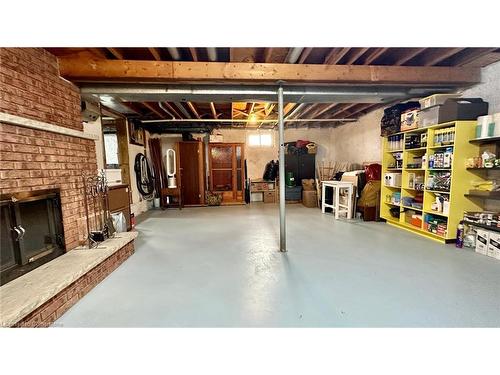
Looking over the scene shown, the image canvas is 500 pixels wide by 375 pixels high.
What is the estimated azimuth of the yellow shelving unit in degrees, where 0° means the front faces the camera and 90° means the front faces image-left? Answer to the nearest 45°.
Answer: approximately 45°

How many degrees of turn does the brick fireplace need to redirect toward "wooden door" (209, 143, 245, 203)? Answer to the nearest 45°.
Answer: approximately 90° to its left

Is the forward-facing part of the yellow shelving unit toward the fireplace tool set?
yes

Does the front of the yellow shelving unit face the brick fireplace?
yes

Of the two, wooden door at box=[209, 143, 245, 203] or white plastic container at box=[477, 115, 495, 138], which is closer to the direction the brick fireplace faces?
the white plastic container

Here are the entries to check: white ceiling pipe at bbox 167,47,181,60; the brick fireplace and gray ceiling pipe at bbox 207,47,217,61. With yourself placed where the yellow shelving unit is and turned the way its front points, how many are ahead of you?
3

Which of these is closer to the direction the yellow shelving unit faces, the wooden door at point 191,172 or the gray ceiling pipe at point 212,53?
the gray ceiling pipe

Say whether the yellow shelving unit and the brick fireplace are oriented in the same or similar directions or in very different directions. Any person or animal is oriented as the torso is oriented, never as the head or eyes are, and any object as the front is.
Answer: very different directions
